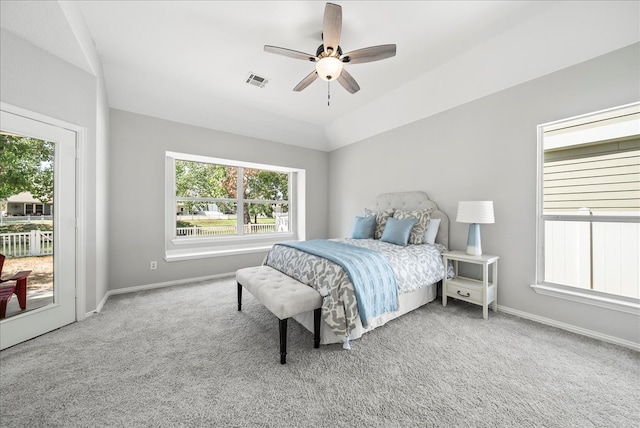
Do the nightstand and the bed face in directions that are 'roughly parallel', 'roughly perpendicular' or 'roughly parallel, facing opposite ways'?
roughly parallel

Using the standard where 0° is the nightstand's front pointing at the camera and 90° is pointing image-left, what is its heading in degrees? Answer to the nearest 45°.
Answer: approximately 45°

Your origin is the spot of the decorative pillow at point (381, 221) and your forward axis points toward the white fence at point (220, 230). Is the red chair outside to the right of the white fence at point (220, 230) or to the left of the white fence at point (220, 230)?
left

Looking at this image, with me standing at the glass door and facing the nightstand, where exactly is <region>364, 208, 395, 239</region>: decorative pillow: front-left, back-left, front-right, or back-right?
front-left

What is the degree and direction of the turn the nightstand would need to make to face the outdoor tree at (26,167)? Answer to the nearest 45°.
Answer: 0° — it already faces it

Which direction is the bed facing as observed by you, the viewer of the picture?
facing the viewer and to the left of the viewer

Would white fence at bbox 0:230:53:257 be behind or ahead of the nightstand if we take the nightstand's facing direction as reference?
ahead

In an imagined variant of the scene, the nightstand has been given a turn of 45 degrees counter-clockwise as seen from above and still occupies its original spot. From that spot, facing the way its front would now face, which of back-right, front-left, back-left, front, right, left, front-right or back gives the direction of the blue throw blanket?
front-right

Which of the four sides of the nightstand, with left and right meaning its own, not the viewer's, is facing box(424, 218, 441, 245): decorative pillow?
right

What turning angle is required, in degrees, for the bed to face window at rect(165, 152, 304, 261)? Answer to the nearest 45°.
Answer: approximately 90° to its right

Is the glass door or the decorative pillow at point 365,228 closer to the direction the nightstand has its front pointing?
the glass door

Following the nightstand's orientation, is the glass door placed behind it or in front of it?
in front

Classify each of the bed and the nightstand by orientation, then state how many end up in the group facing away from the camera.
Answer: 0

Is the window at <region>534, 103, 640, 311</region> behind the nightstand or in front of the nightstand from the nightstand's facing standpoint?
behind

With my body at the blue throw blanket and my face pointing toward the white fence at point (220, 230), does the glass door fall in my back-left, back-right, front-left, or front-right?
front-left
